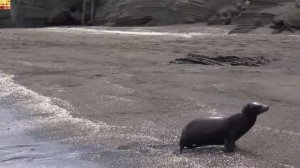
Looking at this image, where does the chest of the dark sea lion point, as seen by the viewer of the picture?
to the viewer's right

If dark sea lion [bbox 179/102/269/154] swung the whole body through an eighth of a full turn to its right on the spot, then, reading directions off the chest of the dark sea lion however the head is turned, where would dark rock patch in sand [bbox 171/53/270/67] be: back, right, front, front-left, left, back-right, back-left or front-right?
back-left
